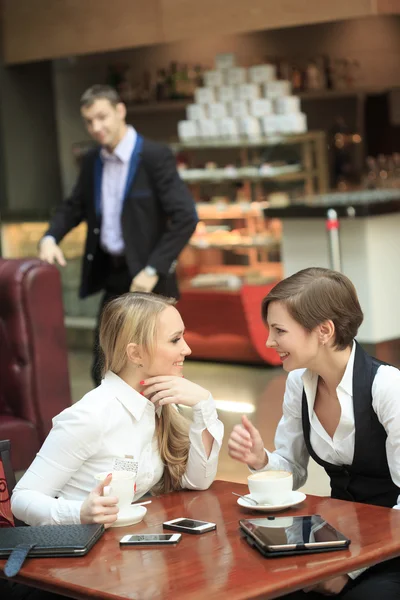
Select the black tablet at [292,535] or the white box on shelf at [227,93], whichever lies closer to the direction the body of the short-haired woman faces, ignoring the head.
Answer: the black tablet

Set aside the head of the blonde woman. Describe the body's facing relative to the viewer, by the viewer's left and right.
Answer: facing the viewer and to the right of the viewer

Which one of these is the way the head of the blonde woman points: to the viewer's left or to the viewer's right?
to the viewer's right

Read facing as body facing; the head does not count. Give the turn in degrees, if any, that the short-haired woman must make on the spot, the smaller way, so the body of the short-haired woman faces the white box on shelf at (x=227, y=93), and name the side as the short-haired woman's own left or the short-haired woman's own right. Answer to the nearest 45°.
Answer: approximately 135° to the short-haired woman's own right

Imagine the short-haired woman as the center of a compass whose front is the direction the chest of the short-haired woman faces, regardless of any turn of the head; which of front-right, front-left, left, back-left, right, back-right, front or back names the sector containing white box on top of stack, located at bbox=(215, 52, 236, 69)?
back-right

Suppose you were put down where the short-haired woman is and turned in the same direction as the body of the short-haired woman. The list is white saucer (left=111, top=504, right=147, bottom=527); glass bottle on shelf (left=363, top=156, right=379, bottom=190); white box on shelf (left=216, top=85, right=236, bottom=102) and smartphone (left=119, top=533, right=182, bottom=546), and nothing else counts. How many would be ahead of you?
2

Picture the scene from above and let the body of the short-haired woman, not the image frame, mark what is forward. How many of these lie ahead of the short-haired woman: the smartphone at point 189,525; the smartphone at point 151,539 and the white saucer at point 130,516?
3

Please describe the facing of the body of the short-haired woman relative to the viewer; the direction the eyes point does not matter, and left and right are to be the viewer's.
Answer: facing the viewer and to the left of the viewer

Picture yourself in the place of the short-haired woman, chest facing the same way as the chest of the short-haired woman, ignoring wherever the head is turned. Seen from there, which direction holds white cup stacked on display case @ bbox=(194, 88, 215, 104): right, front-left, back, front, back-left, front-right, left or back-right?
back-right

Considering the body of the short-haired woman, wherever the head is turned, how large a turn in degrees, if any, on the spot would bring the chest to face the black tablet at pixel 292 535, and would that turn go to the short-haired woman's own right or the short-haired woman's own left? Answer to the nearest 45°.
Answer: approximately 45° to the short-haired woman's own left

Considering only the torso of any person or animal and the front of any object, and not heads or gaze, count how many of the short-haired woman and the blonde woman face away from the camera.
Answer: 0

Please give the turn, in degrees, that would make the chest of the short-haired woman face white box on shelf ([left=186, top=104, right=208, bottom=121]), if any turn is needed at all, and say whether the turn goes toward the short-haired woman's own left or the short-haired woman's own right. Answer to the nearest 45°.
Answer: approximately 135° to the short-haired woman's own right

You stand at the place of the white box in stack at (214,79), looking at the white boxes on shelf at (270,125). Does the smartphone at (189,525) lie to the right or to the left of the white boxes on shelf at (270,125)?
right

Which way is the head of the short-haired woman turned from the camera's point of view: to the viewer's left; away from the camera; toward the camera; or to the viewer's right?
to the viewer's left

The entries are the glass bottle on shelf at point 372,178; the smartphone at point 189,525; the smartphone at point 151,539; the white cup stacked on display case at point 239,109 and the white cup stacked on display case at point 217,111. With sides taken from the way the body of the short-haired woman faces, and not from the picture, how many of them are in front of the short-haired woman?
2
